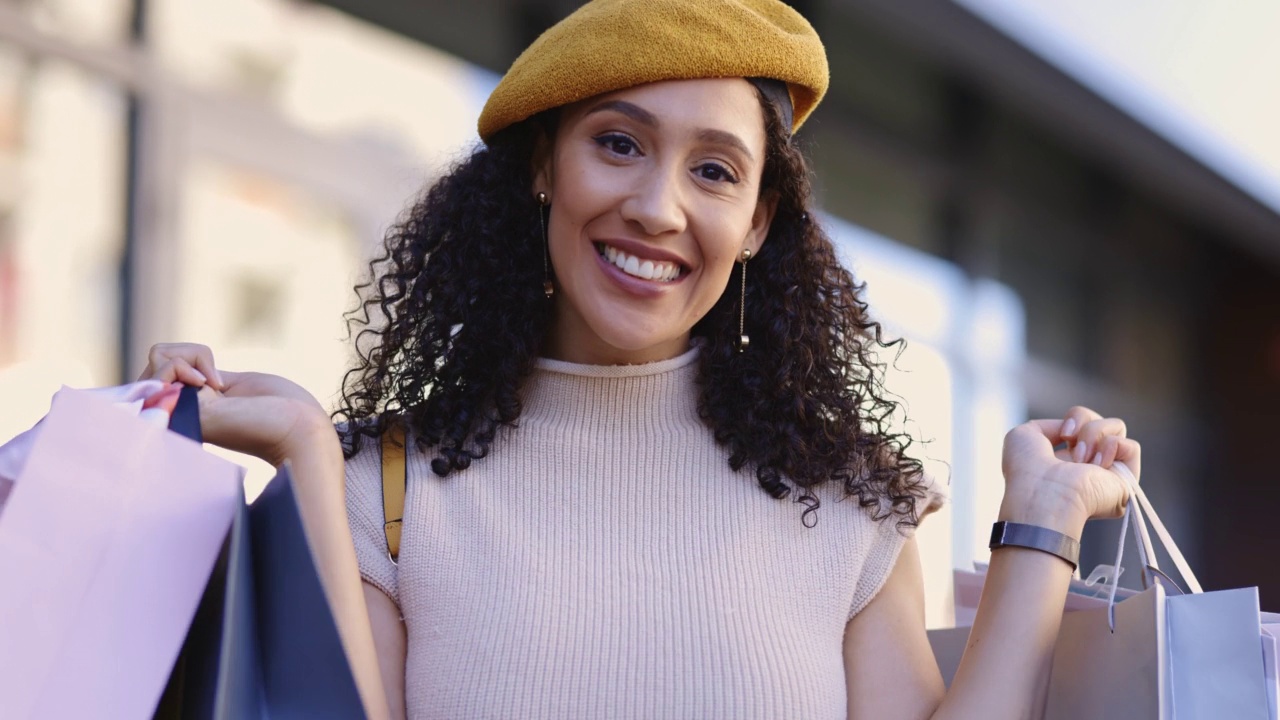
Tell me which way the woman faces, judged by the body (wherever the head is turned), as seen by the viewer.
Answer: toward the camera
